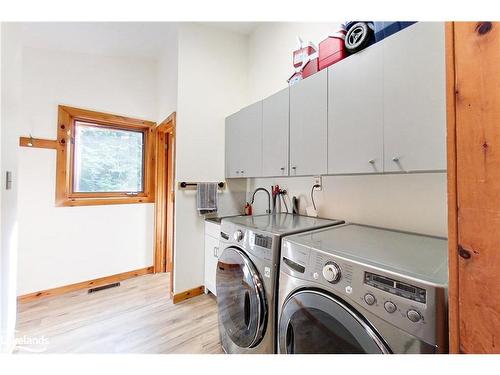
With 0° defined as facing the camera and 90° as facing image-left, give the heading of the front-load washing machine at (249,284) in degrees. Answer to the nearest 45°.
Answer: approximately 45°

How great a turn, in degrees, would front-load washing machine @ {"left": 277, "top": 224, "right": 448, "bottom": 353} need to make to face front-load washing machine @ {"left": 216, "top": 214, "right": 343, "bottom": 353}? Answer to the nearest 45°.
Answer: approximately 45° to its right

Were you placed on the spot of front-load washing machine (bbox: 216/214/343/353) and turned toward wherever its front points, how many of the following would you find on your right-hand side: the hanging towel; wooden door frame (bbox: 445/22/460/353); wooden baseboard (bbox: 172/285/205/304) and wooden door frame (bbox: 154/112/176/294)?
3

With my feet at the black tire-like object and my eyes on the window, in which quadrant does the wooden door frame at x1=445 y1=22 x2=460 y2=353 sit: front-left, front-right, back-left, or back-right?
back-left

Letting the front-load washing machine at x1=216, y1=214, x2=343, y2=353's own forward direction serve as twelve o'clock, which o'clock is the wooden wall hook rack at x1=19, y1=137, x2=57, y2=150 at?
The wooden wall hook rack is roughly at 2 o'clock from the front-load washing machine.

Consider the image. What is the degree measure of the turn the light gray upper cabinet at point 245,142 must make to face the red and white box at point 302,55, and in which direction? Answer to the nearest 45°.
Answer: approximately 90° to its left

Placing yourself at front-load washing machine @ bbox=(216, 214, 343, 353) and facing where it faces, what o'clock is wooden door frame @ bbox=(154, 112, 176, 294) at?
The wooden door frame is roughly at 3 o'clock from the front-load washing machine.

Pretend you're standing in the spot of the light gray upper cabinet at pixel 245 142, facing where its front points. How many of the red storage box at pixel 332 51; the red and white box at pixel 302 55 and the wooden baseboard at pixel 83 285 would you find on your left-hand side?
2

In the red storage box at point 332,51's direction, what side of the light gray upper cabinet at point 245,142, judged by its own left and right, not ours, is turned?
left

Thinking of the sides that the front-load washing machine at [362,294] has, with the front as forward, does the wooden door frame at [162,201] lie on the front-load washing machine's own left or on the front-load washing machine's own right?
on the front-load washing machine's own right

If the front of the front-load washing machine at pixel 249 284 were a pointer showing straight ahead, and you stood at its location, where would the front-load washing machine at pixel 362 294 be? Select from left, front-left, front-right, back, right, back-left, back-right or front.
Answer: left

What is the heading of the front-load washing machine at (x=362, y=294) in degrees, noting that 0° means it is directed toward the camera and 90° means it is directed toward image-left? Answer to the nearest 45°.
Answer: approximately 45°
